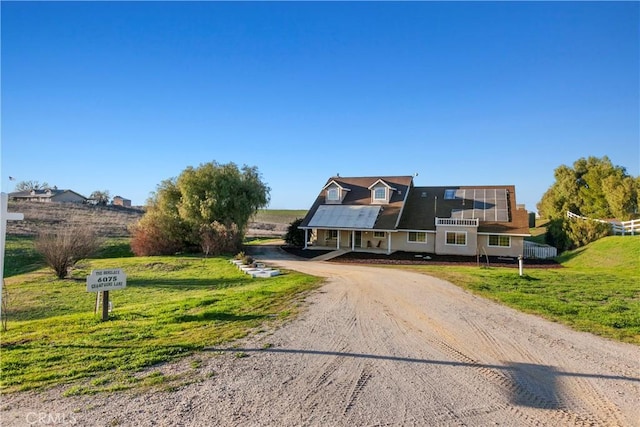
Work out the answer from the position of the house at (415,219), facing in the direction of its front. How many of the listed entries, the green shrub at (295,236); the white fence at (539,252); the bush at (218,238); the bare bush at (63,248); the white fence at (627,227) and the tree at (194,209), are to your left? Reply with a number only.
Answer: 2

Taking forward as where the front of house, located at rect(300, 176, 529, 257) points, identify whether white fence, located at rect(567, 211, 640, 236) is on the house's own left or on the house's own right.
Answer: on the house's own left

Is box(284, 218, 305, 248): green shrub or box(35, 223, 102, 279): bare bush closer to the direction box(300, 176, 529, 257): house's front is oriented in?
the bare bush

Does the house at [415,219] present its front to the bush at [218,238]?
no

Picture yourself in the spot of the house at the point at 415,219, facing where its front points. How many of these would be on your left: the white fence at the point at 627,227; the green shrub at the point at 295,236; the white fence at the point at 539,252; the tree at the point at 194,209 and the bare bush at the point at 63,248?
2

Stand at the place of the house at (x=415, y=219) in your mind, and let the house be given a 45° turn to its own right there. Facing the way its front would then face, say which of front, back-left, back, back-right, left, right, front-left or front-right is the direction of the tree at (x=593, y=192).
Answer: back

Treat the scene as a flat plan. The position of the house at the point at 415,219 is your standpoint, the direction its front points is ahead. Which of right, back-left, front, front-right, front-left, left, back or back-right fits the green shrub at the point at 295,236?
right

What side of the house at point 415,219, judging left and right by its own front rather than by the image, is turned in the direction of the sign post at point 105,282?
front

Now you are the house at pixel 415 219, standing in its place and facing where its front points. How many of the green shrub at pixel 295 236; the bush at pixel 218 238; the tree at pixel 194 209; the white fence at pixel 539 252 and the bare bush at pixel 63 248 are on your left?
1

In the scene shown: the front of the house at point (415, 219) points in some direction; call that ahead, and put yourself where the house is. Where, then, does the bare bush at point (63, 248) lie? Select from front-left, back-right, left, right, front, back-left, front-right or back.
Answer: front-right

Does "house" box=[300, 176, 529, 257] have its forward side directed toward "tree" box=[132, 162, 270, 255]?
no

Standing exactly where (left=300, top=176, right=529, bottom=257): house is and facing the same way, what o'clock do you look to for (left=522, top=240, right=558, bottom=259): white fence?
The white fence is roughly at 9 o'clock from the house.

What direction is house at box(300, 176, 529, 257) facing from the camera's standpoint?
toward the camera
